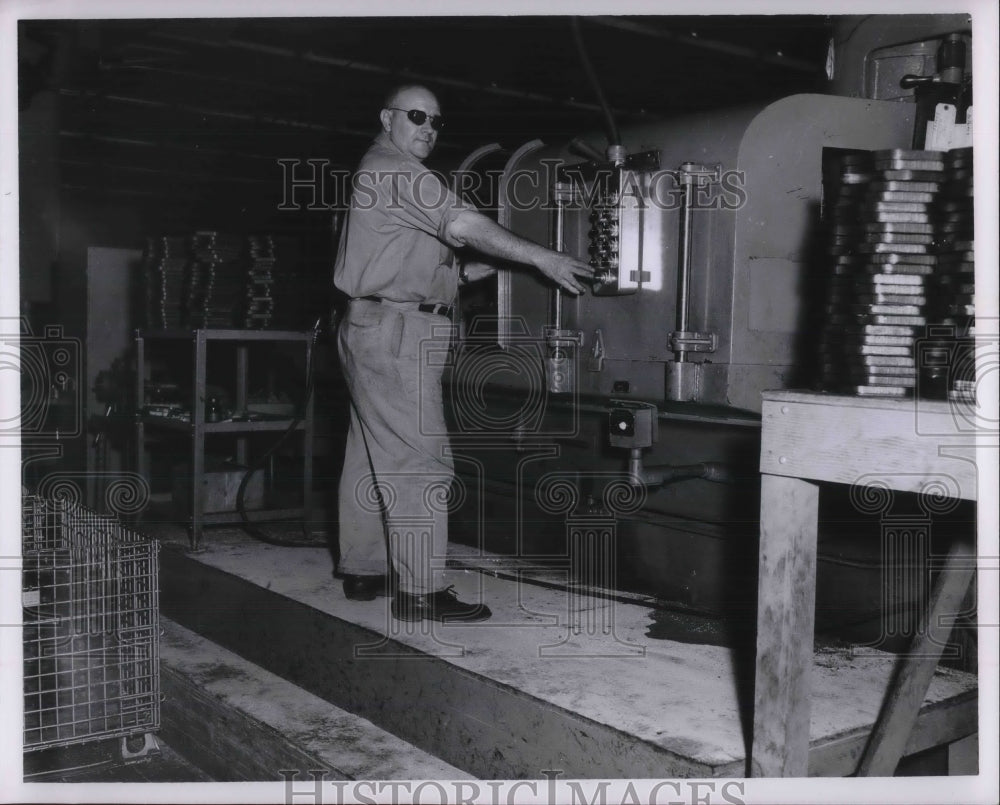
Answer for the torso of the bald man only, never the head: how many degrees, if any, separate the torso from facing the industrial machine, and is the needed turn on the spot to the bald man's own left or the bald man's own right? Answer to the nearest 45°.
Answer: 0° — they already face it

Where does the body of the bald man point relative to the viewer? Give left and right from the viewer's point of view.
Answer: facing to the right of the viewer

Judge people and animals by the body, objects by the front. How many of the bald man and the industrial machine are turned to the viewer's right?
1

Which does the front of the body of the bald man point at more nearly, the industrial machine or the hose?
the industrial machine

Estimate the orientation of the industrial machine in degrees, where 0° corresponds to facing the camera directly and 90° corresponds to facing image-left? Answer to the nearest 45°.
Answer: approximately 45°

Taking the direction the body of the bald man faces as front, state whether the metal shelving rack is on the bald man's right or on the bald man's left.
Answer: on the bald man's left

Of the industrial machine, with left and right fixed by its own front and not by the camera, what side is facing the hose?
right

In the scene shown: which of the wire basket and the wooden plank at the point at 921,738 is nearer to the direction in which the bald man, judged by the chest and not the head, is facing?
the wooden plank

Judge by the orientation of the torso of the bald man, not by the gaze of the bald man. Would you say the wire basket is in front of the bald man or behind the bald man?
behind

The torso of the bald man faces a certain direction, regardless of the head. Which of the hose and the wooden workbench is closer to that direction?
the wooden workbench

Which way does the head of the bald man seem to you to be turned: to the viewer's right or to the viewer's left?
to the viewer's right
